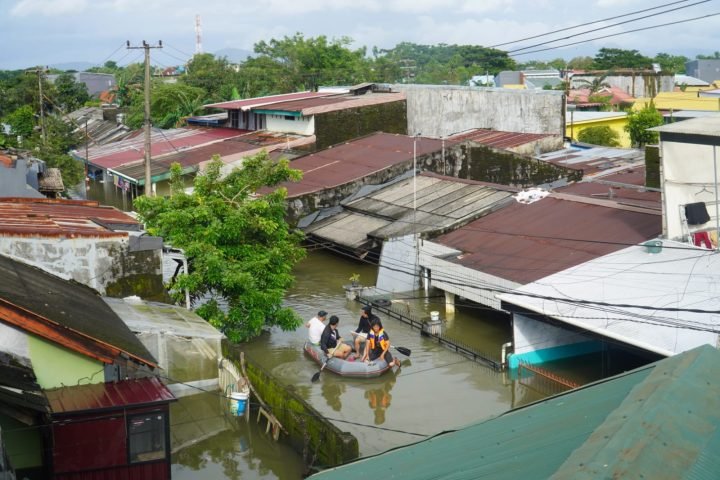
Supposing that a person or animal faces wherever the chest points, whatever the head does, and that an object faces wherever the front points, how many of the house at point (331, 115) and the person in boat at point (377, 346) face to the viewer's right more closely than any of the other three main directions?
0

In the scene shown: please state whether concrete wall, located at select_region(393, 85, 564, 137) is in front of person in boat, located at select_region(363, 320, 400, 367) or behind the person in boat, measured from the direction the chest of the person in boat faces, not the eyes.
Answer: behind

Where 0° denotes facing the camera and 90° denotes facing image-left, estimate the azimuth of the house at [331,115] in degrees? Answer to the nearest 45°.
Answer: approximately 45°

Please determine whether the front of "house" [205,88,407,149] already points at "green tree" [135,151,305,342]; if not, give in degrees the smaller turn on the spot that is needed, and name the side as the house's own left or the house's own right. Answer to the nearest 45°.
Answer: approximately 45° to the house's own left

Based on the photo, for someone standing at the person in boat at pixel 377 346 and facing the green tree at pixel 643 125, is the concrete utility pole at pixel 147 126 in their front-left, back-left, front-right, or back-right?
front-left

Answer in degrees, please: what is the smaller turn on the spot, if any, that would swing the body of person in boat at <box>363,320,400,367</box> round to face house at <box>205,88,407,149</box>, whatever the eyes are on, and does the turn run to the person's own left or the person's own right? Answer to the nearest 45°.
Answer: approximately 180°

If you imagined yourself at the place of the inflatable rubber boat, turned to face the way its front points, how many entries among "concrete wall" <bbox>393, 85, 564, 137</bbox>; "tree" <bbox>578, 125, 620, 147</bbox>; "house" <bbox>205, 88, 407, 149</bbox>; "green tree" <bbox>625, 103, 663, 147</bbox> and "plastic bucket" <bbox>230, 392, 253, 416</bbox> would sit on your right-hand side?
1

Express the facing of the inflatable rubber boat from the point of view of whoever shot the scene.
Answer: facing the viewer and to the right of the viewer

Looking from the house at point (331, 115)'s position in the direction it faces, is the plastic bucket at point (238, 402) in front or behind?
in front

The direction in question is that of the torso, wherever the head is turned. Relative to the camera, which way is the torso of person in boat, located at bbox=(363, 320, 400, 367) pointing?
toward the camera

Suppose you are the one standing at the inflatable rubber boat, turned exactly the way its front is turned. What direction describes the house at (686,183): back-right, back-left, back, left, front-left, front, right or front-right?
front-left

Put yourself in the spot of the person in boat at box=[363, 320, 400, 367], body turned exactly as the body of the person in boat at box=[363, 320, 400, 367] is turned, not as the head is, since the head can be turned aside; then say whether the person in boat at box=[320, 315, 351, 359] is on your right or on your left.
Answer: on your right
